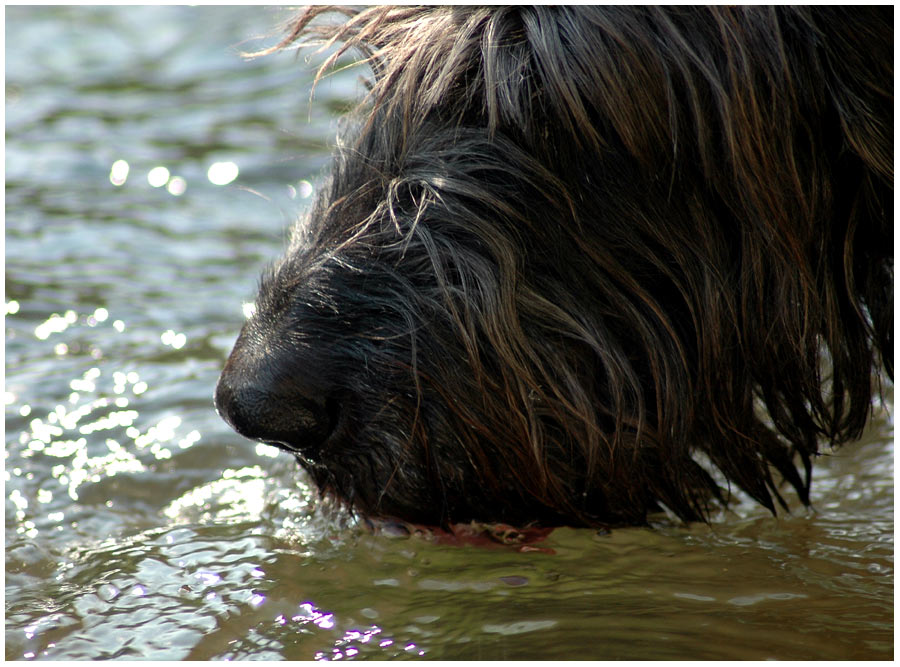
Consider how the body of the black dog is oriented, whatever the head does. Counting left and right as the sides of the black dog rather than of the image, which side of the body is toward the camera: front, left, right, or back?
left
